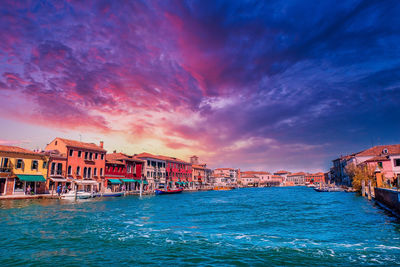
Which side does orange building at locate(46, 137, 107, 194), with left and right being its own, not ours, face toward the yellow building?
right

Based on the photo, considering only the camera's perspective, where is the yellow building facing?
facing the viewer and to the right of the viewer

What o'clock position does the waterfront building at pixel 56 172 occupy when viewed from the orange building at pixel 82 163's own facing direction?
The waterfront building is roughly at 3 o'clock from the orange building.

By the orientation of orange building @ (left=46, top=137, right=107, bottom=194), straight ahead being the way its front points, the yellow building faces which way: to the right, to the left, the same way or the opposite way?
the same way

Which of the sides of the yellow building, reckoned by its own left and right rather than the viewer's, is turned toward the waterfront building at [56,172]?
left

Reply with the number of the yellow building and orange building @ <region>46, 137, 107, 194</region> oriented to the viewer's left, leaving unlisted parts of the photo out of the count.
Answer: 0

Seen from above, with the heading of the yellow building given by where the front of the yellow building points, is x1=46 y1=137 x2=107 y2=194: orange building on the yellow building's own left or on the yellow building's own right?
on the yellow building's own left
